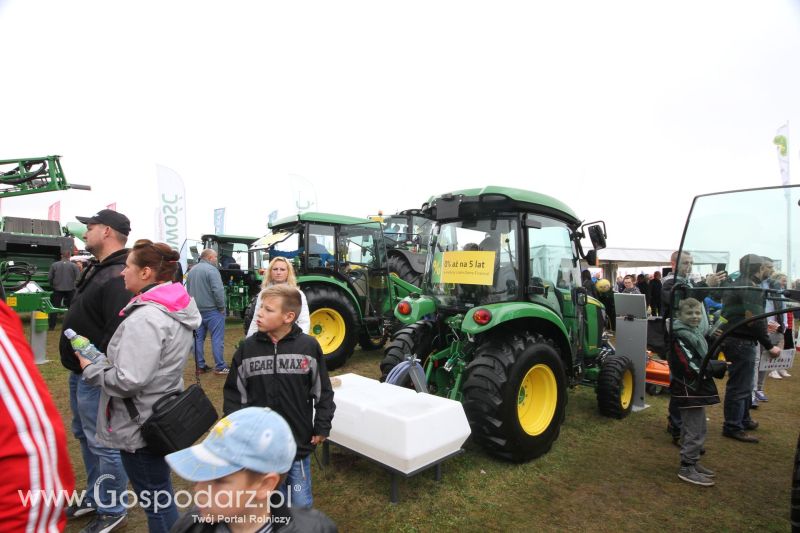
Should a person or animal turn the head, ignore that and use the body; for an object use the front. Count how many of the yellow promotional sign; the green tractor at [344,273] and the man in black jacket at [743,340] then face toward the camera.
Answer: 1

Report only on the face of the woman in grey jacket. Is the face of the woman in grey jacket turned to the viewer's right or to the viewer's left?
to the viewer's left

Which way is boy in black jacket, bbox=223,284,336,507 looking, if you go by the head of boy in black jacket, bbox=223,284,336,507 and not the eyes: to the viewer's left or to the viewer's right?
to the viewer's left

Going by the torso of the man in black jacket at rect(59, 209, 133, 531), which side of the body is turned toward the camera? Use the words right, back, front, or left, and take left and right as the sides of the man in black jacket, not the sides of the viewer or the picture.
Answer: left

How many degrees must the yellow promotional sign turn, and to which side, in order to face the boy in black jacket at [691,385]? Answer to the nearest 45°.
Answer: approximately 90° to its left

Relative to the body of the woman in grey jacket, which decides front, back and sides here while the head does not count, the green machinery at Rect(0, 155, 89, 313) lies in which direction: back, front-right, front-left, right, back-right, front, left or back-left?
right

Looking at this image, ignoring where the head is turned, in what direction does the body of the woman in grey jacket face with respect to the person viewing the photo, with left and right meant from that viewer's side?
facing to the left of the viewer
